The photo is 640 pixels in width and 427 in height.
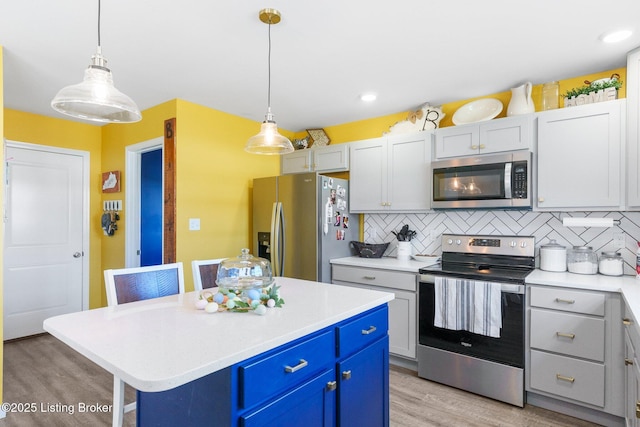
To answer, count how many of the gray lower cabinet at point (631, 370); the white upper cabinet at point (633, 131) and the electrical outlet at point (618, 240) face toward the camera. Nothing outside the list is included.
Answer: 1

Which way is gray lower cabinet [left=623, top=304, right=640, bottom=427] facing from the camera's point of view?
to the viewer's left

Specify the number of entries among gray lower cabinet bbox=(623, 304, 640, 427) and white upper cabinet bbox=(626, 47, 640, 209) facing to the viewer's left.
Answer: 2

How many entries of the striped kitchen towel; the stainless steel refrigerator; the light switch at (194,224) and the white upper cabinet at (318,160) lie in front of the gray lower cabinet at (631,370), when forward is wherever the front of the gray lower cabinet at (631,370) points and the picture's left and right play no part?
4

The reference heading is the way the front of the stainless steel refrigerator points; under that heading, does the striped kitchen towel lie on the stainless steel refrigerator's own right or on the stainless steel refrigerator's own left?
on the stainless steel refrigerator's own left

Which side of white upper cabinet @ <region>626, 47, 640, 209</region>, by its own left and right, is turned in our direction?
left

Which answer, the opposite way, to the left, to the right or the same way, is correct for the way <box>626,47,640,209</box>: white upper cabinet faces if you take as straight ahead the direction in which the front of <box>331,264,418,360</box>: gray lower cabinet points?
to the right

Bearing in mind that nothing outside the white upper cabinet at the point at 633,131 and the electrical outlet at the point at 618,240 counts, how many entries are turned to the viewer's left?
1

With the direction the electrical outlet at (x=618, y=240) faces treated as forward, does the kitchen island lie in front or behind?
in front

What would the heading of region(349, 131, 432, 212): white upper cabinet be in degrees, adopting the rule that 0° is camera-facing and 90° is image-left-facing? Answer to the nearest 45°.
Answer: approximately 45°
